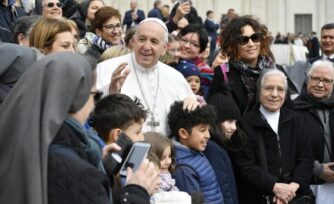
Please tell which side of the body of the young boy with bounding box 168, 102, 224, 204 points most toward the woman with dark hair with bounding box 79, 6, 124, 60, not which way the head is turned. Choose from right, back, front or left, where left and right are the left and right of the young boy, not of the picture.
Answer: back

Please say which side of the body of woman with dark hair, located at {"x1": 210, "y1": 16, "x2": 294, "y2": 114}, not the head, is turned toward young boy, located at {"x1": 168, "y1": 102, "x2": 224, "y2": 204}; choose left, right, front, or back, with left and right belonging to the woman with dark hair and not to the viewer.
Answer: front

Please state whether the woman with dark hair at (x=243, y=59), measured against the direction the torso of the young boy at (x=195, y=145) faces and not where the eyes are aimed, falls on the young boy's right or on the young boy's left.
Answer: on the young boy's left

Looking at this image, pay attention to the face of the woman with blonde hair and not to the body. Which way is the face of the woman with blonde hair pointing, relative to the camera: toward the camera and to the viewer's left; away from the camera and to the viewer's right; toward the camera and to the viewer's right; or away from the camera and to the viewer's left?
toward the camera and to the viewer's right

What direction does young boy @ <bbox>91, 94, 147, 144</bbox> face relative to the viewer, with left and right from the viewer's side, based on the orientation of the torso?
facing to the right of the viewer

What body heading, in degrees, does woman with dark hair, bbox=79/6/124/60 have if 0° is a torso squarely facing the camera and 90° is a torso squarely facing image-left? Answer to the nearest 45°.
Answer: approximately 315°

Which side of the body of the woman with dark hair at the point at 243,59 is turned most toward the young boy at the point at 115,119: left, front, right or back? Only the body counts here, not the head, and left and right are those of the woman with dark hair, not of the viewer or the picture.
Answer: front

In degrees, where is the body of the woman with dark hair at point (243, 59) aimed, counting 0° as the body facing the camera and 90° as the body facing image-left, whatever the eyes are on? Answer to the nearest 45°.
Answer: approximately 0°

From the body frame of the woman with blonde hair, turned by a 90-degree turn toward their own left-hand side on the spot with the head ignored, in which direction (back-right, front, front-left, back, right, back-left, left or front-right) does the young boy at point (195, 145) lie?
front-right
